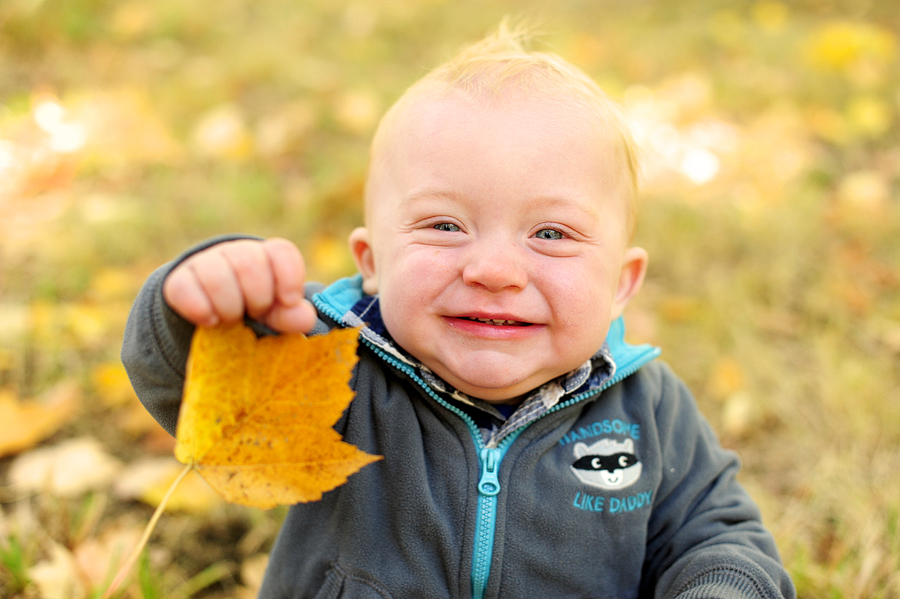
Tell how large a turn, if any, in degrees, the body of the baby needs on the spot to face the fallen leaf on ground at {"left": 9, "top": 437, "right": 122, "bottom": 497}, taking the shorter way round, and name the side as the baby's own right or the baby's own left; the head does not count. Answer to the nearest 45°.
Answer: approximately 135° to the baby's own right

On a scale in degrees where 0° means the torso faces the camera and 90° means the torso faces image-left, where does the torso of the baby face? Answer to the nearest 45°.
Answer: approximately 0°

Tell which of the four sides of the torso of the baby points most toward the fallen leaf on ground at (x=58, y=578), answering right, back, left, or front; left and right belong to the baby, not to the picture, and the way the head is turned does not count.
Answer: right
